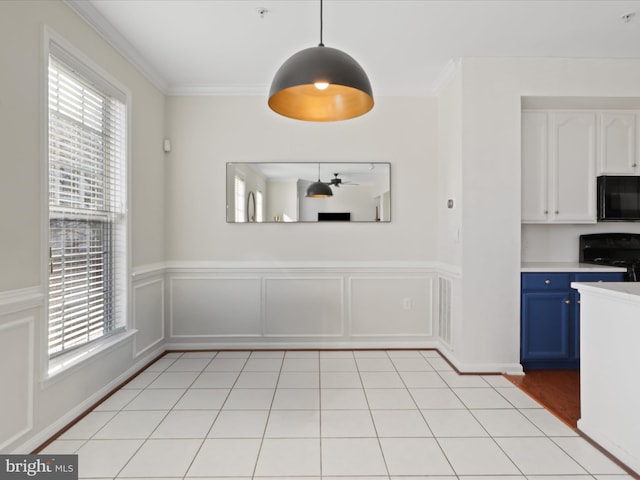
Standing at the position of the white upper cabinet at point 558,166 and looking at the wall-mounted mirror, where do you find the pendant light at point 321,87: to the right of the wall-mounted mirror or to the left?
left

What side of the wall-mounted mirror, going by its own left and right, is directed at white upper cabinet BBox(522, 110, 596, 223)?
left

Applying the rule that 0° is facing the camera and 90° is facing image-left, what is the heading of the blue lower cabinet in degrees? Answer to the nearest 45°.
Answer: approximately 0°

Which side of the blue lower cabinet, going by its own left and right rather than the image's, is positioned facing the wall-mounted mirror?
right

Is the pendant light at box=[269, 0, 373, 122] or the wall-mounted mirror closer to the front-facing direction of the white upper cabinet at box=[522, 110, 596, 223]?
the pendant light

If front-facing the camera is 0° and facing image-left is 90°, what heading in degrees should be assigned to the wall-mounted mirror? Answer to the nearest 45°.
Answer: approximately 0°

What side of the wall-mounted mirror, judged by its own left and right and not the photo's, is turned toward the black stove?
left

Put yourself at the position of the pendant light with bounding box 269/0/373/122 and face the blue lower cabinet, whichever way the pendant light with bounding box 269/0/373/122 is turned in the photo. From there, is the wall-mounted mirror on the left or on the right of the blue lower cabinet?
left

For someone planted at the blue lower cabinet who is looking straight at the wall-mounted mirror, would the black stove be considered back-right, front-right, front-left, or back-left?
back-right

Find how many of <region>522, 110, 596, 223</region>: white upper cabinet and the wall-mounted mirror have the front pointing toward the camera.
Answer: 2
